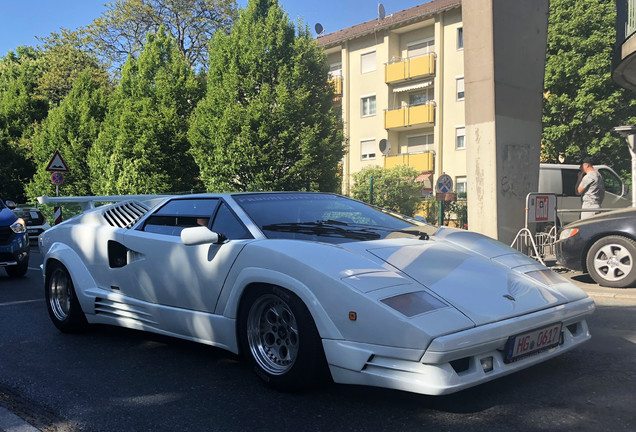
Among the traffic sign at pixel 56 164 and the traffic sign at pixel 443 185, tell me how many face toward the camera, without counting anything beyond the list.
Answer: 2

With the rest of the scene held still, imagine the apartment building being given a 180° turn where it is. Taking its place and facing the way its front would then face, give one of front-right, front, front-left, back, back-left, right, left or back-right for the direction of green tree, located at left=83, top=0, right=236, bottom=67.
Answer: back-left

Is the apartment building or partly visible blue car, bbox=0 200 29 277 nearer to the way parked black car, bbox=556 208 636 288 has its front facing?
the partly visible blue car

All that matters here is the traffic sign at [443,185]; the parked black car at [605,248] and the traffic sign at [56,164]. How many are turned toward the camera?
2

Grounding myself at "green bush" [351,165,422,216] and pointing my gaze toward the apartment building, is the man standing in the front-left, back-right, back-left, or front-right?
back-right

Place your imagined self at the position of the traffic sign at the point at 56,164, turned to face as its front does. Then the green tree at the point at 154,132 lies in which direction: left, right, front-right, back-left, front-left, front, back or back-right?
back-left

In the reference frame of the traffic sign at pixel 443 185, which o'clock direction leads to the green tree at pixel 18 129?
The green tree is roughly at 4 o'clock from the traffic sign.

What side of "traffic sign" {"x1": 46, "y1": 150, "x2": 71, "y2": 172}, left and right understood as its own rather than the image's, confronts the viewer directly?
front

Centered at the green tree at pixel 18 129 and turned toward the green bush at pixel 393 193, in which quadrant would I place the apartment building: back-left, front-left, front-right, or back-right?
front-left

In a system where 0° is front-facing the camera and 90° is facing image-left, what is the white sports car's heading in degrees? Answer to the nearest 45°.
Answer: approximately 315°

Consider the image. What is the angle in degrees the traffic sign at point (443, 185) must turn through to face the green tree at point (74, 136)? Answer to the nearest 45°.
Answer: approximately 135° to its right

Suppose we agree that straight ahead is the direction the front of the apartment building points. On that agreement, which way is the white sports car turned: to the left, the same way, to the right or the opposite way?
to the left

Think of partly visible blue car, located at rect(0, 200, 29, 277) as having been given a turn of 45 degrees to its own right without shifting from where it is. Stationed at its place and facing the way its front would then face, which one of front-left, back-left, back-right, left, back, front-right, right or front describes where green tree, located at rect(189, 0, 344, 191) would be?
back-left

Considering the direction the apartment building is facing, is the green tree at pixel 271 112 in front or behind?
in front

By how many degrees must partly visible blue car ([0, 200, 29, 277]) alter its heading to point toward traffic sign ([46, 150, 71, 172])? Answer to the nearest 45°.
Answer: approximately 135° to its left

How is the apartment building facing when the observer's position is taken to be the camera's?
facing the viewer and to the left of the viewer

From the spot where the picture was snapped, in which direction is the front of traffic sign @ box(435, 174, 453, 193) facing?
facing the viewer
